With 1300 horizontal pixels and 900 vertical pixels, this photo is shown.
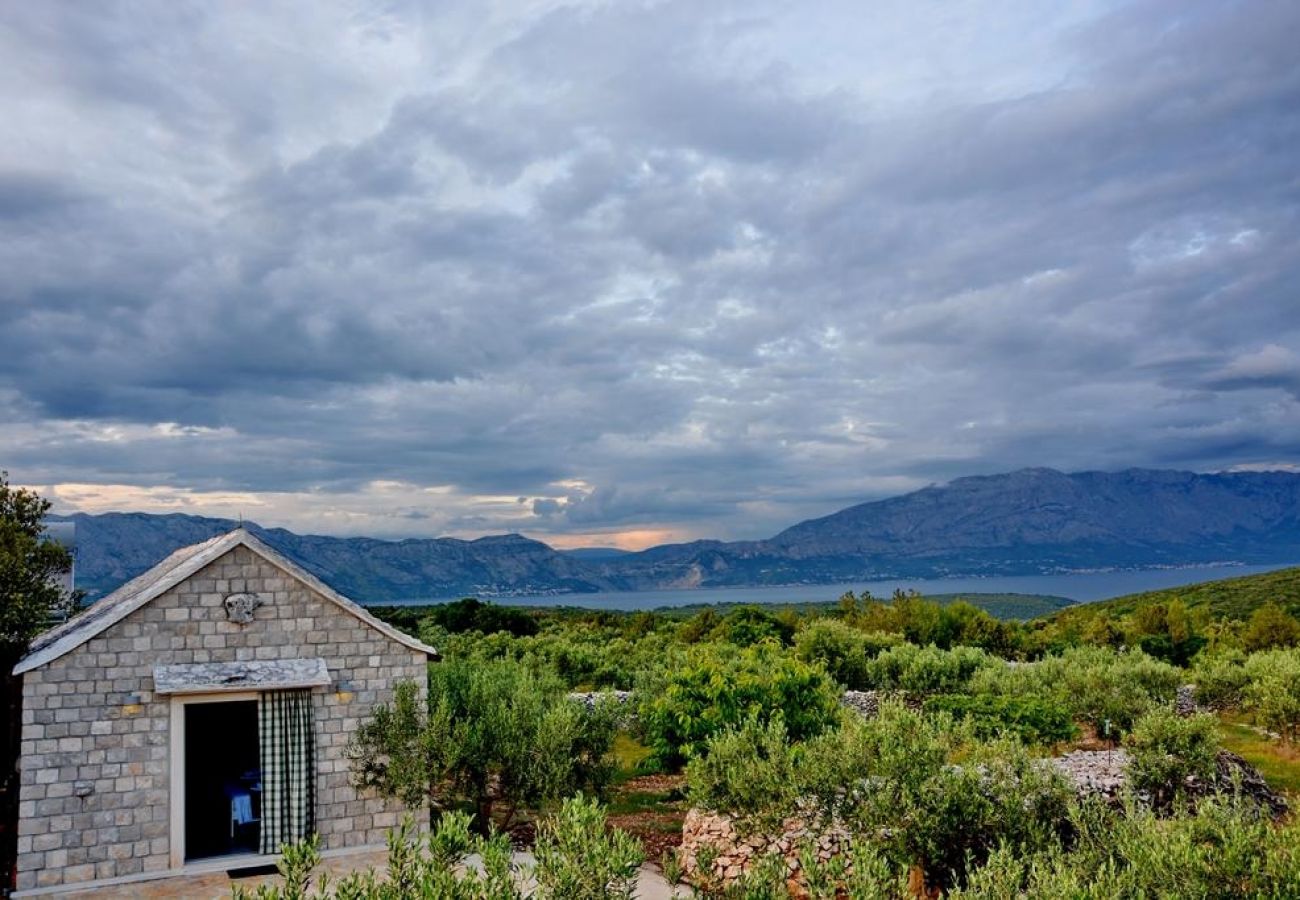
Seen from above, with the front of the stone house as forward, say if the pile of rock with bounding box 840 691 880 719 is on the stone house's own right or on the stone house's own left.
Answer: on the stone house's own left

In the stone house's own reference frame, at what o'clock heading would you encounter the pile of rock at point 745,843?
The pile of rock is roughly at 10 o'clock from the stone house.

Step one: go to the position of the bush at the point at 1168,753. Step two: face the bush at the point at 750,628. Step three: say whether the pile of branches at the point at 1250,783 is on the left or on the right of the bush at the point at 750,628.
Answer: right

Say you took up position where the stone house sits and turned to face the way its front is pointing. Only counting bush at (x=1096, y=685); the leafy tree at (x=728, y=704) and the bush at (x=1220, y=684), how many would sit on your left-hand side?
3

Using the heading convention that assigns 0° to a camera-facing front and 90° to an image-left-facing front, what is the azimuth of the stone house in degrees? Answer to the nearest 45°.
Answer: approximately 0°

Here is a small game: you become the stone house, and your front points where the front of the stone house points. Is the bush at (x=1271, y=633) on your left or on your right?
on your left

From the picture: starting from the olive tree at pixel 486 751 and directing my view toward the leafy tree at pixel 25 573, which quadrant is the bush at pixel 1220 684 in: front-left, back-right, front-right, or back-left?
back-right

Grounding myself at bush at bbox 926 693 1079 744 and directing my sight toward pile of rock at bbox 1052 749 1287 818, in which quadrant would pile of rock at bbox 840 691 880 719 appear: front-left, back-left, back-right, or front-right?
back-right

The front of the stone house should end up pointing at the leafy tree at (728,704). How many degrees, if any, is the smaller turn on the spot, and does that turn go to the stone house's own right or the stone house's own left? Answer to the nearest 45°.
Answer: approximately 90° to the stone house's own left

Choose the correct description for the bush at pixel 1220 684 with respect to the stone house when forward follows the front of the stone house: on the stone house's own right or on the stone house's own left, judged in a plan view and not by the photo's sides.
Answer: on the stone house's own left
